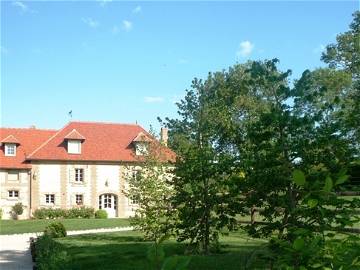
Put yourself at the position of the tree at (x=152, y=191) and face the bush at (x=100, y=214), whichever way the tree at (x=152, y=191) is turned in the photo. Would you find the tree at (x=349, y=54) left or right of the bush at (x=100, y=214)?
right

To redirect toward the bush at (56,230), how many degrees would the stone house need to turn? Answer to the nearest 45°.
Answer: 0° — it already faces it

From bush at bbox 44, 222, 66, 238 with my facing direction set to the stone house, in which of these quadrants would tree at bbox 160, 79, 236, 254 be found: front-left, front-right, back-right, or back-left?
back-right

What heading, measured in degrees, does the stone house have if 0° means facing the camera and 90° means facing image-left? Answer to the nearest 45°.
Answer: approximately 0°

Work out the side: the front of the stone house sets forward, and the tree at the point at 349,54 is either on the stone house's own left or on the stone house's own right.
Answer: on the stone house's own left

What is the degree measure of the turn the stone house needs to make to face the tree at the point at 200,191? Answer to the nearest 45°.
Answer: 0° — it already faces it

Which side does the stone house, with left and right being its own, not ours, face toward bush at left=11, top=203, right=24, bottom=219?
right
